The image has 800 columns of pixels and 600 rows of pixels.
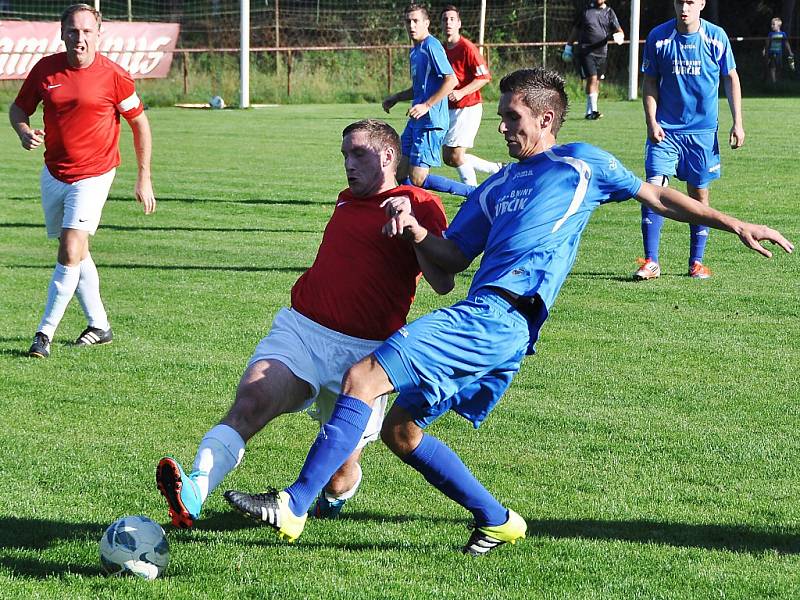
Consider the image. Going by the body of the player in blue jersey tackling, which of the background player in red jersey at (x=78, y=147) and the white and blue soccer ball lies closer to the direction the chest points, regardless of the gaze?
the white and blue soccer ball

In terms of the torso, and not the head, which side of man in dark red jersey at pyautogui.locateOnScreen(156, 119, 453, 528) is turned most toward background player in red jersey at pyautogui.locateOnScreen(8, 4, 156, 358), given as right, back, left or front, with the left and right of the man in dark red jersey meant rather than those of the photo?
right

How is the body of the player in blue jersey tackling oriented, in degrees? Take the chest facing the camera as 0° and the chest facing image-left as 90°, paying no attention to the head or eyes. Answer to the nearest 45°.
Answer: approximately 45°

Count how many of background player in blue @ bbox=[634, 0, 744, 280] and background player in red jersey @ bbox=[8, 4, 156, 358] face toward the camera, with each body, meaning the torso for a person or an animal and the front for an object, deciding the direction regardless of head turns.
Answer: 2

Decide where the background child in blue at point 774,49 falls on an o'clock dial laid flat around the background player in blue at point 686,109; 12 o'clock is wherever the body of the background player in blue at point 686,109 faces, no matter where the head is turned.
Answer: the background child in blue at point 774,49 is roughly at 6 o'clock from the background player in blue at point 686,109.

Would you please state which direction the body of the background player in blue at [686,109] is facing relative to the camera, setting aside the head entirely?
toward the camera

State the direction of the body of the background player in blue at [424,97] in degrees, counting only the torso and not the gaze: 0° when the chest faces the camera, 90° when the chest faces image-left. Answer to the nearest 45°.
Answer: approximately 45°

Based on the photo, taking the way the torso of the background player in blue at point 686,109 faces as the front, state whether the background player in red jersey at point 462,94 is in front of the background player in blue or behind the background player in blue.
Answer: behind

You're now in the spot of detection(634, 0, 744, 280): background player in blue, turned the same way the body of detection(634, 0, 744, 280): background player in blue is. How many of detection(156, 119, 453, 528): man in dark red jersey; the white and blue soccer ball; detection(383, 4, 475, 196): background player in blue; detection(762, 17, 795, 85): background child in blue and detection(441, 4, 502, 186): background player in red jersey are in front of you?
2

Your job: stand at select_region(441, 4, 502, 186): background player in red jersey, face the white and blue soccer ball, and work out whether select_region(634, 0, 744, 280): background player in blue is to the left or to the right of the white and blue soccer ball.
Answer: left

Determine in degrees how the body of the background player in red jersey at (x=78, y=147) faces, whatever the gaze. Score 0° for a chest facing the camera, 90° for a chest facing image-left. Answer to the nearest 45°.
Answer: approximately 0°

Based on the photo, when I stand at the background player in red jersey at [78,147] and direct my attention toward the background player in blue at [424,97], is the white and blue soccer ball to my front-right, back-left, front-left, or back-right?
back-right

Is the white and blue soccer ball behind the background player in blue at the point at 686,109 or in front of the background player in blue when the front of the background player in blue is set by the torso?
in front

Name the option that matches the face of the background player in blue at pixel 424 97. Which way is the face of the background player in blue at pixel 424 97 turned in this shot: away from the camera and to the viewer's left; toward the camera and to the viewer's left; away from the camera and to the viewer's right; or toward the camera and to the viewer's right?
toward the camera and to the viewer's left

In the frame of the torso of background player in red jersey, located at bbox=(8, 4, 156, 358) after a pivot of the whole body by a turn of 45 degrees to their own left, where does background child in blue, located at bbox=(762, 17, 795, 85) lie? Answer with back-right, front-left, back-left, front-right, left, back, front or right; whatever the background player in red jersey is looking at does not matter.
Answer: left
